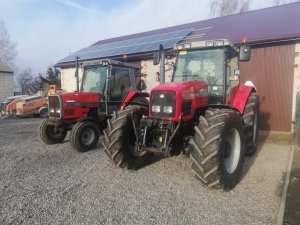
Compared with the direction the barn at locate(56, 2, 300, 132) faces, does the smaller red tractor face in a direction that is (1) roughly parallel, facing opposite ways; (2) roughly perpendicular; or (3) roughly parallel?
roughly parallel

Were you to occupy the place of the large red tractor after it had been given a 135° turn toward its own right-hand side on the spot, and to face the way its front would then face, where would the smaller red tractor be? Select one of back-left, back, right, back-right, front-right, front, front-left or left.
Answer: front-left

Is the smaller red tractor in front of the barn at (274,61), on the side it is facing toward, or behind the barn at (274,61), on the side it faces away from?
in front

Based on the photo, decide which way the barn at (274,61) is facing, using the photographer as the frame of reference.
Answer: facing the viewer and to the left of the viewer

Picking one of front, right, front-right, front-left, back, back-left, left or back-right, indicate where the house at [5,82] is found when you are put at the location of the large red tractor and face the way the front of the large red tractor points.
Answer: right

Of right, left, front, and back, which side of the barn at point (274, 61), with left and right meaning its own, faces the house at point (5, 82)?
right

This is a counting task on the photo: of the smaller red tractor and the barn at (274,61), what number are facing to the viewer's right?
0
